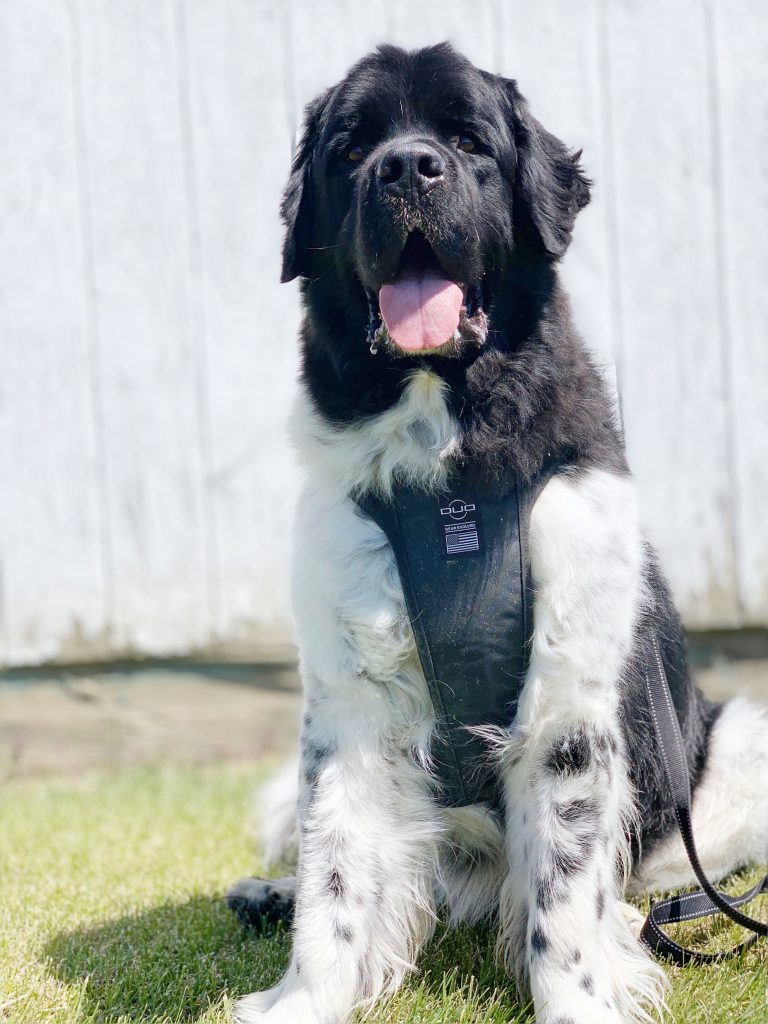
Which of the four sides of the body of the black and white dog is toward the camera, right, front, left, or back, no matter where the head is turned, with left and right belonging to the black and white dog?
front
